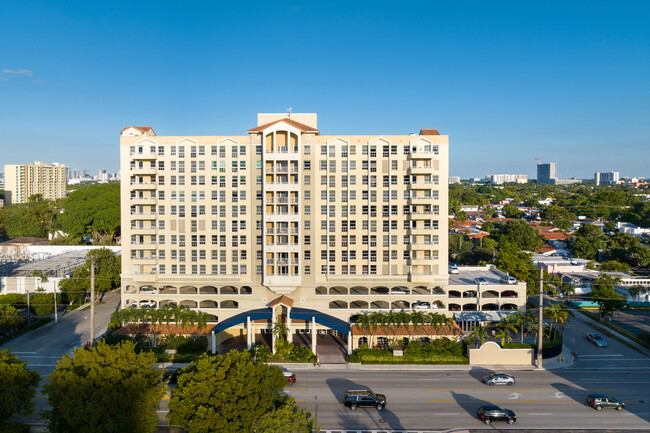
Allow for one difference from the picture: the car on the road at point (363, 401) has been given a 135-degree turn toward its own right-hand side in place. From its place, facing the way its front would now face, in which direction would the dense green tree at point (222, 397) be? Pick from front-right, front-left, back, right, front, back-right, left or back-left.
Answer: front

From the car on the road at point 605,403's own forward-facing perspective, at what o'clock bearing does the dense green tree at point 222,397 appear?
The dense green tree is roughly at 6 o'clock from the car on the road.

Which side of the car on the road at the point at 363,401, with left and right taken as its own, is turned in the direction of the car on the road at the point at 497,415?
front

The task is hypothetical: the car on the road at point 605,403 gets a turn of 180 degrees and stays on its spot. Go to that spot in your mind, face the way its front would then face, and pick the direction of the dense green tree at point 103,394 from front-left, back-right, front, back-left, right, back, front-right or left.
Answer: front

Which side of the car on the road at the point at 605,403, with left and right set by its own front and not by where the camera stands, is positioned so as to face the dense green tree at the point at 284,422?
back

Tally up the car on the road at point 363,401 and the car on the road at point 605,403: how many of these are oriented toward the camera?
0

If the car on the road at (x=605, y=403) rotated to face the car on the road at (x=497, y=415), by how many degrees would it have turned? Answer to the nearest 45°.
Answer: approximately 180°

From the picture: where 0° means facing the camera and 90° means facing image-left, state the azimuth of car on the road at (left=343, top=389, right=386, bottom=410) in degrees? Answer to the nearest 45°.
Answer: approximately 270°

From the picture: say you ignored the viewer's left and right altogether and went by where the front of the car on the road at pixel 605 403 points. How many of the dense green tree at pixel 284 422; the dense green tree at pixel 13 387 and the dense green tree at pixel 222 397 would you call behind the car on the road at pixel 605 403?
3

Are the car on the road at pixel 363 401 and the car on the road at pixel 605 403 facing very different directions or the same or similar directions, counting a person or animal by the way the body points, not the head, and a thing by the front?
same or similar directions

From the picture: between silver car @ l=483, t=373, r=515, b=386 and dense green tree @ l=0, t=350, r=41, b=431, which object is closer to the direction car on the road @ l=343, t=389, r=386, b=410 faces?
the silver car

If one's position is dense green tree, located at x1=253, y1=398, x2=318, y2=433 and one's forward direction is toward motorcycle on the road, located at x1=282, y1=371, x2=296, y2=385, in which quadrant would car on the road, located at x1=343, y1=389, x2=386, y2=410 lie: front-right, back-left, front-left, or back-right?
front-right

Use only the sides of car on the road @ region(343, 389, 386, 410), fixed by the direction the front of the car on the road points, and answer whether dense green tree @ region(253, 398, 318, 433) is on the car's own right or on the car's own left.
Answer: on the car's own right

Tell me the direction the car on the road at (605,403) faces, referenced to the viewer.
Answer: facing away from the viewer and to the right of the viewer

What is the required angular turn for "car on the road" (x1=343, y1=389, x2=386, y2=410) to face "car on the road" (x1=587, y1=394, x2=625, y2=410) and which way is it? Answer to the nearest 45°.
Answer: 0° — it already faces it
